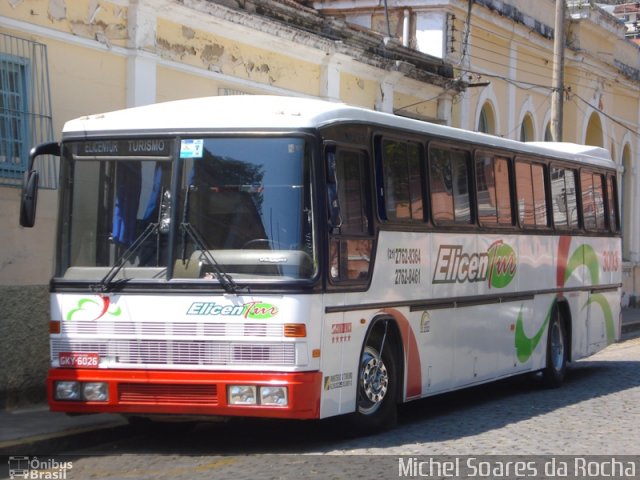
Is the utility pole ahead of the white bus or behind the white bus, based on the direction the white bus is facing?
behind

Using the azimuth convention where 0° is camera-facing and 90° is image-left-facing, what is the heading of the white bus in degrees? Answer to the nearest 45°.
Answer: approximately 45°
